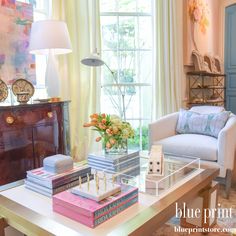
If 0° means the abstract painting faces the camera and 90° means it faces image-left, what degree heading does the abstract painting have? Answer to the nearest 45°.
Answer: approximately 315°

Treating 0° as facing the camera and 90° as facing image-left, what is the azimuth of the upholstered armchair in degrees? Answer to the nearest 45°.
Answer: approximately 45°

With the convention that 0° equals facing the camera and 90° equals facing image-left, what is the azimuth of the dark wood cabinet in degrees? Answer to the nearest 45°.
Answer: approximately 315°

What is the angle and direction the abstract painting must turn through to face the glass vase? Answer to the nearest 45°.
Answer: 0° — it already faces it

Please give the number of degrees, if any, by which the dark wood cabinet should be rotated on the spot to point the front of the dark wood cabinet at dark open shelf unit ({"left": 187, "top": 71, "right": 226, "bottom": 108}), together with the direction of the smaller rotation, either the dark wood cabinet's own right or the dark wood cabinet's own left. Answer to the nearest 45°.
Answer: approximately 90° to the dark wood cabinet's own left

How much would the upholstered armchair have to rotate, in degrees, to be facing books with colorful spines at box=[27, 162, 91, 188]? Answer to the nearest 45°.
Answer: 0° — it already faces it

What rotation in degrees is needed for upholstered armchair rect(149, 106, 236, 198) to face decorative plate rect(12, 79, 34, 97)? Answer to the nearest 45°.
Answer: approximately 45° to its right
